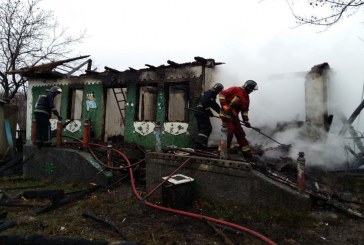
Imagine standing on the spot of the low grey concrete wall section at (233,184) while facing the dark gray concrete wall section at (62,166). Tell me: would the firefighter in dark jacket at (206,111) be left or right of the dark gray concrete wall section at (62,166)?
right

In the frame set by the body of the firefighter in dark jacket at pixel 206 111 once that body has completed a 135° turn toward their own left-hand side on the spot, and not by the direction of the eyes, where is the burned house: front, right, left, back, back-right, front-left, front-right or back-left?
front

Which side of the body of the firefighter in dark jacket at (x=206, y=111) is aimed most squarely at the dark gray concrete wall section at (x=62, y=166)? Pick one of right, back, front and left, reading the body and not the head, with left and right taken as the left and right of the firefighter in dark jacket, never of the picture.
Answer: back

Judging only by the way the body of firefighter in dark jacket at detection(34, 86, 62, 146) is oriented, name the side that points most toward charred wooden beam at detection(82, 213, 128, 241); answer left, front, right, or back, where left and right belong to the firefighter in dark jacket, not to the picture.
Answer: right

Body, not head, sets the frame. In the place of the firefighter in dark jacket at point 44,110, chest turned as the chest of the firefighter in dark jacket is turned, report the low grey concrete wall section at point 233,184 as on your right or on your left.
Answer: on your right

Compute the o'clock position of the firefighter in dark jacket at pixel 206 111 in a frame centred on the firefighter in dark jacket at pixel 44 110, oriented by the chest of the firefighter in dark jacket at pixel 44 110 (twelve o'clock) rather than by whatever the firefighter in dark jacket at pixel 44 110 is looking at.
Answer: the firefighter in dark jacket at pixel 206 111 is roughly at 1 o'clock from the firefighter in dark jacket at pixel 44 110.

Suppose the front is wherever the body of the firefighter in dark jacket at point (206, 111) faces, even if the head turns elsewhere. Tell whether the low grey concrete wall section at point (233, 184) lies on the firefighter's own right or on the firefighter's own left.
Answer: on the firefighter's own right

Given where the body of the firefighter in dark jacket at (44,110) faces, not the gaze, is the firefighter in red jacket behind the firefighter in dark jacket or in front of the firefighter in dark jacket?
in front

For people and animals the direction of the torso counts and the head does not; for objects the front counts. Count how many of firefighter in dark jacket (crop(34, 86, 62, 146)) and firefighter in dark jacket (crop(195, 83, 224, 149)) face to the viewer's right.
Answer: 2

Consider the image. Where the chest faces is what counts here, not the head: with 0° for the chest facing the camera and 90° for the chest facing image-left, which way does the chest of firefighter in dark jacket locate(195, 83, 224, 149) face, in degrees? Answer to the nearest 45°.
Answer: approximately 270°

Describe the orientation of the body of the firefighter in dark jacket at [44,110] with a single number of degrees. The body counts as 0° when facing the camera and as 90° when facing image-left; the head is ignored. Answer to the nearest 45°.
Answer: approximately 270°
